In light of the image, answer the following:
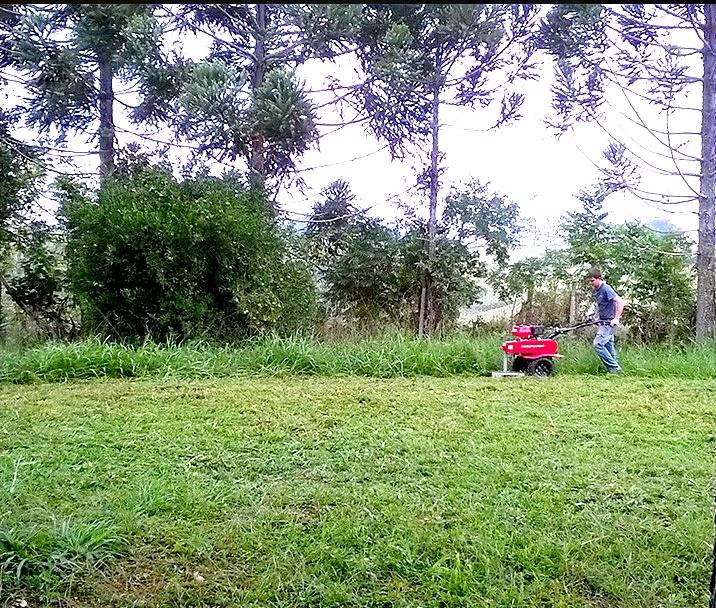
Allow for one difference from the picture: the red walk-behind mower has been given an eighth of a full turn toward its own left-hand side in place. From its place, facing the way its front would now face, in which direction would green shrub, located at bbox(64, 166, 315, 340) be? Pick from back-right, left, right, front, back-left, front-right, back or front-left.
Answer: front-right

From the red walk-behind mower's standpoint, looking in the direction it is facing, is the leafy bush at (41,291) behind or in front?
in front

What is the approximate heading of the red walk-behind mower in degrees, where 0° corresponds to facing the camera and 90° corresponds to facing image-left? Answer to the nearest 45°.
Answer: approximately 90°
